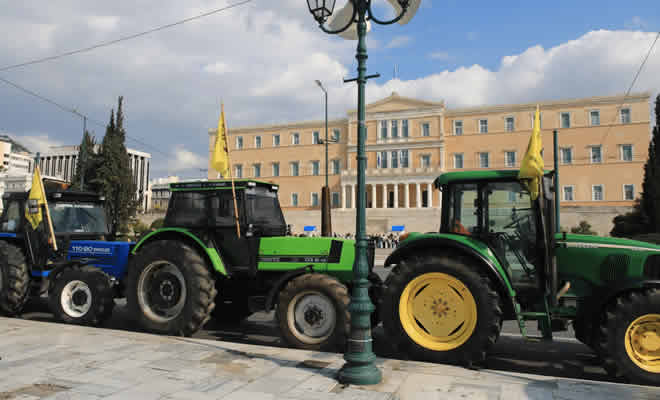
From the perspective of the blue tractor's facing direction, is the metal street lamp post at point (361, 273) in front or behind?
in front

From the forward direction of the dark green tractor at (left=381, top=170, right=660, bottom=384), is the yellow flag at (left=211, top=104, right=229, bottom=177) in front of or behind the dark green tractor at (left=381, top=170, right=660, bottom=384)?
behind

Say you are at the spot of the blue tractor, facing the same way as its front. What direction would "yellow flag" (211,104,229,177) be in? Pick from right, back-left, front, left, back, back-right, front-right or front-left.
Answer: front

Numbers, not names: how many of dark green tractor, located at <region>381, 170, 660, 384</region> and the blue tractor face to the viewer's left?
0

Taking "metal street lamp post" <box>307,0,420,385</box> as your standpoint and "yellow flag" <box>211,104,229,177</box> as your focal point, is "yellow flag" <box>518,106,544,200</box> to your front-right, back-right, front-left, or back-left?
back-right

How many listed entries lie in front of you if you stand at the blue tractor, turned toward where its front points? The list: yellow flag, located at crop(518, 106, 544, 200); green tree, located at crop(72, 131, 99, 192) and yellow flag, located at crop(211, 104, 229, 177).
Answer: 2

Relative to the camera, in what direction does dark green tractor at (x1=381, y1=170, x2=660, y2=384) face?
facing to the right of the viewer

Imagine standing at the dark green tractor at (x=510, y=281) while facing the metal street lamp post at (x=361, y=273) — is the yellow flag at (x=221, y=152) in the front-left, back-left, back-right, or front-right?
front-right

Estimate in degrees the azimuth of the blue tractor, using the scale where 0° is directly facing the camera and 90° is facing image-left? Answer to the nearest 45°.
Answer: approximately 315°

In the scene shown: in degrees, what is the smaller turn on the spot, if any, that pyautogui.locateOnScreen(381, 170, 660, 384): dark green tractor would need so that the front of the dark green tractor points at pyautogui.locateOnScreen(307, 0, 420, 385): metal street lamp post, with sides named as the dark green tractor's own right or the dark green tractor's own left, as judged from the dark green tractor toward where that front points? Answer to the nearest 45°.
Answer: approximately 135° to the dark green tractor's own right

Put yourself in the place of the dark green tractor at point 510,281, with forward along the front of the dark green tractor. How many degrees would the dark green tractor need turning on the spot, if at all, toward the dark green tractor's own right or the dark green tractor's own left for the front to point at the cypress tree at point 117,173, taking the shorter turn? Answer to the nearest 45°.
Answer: approximately 135° to the dark green tractor's own left

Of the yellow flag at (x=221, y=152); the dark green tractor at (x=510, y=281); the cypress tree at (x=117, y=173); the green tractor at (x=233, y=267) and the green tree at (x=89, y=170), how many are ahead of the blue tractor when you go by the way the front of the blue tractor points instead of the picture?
3

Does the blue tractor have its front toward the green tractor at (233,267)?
yes

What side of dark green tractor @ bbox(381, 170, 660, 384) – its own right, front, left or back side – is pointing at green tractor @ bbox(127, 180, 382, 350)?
back

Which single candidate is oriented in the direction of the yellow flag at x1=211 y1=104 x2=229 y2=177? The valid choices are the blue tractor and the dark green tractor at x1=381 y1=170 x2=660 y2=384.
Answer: the blue tractor

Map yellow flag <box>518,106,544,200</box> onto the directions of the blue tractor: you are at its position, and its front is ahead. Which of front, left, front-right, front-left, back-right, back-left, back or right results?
front

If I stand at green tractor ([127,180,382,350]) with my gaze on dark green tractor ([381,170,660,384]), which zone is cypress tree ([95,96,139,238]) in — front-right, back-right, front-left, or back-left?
back-left

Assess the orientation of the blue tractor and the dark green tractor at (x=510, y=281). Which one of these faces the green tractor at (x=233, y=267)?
the blue tractor
